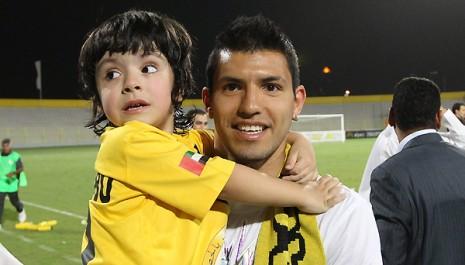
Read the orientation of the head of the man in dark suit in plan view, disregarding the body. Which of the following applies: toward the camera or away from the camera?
away from the camera

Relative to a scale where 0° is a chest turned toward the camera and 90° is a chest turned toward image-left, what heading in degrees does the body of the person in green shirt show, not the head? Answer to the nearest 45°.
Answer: approximately 45°

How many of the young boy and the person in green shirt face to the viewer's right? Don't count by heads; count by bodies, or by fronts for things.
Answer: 1

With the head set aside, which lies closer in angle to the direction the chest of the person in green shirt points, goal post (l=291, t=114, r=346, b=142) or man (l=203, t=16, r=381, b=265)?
the man

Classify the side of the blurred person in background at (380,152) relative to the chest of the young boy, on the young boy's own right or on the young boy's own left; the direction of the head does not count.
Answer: on the young boy's own left

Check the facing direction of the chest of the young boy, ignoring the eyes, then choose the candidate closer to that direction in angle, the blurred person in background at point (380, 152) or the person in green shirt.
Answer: the blurred person in background

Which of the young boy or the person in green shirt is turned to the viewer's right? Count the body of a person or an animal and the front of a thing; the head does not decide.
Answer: the young boy

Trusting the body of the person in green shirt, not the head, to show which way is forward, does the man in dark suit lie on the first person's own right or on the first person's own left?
on the first person's own left

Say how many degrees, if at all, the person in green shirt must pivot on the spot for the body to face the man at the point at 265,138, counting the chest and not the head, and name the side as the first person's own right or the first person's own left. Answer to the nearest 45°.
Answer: approximately 45° to the first person's own left

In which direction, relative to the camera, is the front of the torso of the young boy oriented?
to the viewer's right

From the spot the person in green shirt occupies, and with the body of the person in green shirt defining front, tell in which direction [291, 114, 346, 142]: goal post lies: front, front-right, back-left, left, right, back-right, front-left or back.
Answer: back
